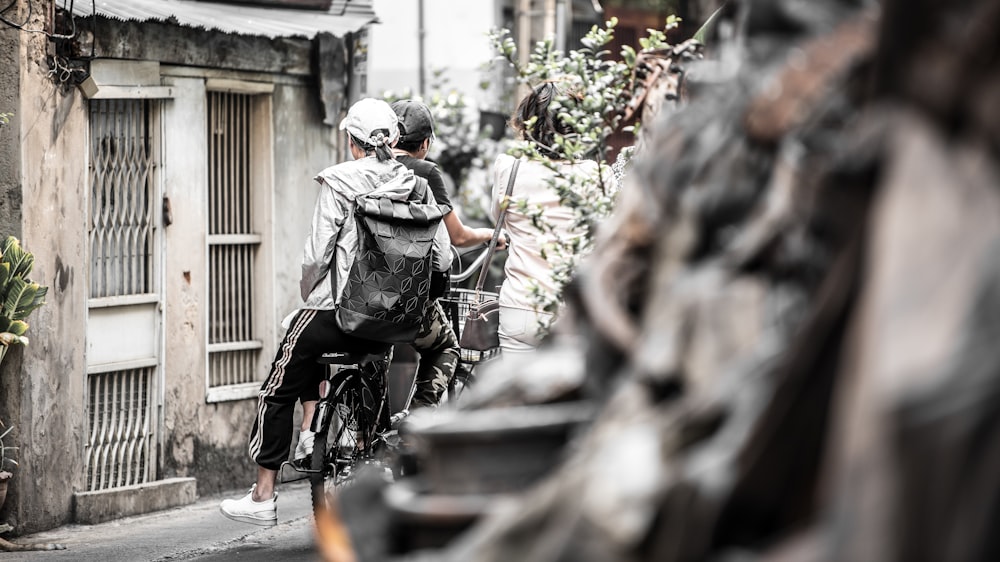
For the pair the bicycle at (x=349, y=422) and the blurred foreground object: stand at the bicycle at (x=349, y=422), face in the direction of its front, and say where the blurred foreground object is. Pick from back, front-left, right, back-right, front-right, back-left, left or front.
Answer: back-right

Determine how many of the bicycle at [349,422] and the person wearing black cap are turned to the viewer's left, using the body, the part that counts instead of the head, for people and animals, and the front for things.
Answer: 0

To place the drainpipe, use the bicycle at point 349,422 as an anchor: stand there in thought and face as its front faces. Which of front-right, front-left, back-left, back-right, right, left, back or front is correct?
front-left

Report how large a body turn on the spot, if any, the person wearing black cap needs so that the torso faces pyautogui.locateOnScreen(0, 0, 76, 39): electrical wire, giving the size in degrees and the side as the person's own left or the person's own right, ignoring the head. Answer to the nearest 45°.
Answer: approximately 135° to the person's own left

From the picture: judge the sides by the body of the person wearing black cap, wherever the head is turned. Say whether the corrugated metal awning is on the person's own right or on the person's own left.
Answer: on the person's own left

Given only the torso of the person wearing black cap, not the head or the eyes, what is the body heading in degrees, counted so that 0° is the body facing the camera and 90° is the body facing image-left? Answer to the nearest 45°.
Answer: approximately 225°

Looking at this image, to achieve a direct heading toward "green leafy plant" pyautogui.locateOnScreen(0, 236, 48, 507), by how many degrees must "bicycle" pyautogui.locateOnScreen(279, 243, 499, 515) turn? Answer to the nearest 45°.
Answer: approximately 135° to its left

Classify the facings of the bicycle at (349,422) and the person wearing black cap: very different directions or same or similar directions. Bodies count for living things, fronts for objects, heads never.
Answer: same or similar directions

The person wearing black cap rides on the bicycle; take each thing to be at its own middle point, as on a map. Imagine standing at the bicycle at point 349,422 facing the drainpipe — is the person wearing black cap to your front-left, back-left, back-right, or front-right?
front-right

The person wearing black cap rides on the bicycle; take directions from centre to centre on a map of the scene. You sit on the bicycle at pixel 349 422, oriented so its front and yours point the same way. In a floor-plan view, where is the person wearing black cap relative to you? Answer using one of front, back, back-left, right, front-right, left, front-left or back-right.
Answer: front

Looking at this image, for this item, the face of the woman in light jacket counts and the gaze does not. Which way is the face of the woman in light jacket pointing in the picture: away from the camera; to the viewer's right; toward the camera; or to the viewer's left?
away from the camera

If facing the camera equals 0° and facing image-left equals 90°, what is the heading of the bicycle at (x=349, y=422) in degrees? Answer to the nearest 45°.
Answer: approximately 225°

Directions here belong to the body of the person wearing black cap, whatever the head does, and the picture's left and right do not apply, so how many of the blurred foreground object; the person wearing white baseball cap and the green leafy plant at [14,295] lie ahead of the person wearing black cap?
0

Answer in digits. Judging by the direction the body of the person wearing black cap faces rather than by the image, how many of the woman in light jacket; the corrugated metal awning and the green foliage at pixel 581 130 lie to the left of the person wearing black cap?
1

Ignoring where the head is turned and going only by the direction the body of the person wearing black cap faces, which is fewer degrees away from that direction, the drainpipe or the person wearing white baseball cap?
the drainpipe

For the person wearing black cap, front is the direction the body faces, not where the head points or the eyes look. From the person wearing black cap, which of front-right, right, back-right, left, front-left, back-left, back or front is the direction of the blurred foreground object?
back-right
